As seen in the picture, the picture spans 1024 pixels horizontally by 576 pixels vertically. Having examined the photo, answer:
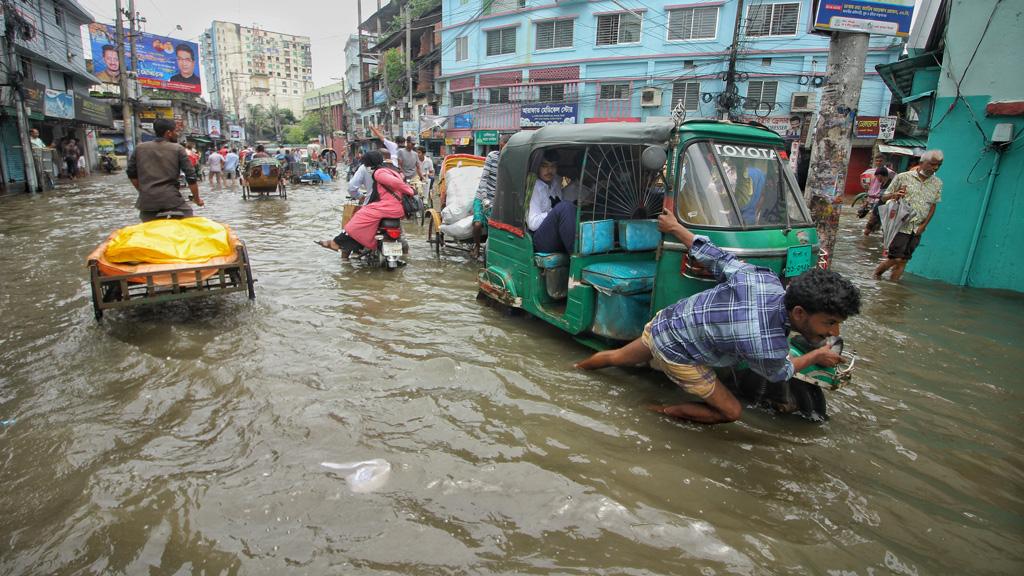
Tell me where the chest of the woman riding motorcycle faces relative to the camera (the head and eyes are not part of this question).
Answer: to the viewer's left

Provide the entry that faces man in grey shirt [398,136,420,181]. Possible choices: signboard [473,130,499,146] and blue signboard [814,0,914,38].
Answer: the signboard

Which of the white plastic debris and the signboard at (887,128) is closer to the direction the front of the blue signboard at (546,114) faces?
the white plastic debris

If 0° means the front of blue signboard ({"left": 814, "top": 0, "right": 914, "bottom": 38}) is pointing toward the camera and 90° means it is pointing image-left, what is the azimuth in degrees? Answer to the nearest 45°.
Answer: approximately 0°

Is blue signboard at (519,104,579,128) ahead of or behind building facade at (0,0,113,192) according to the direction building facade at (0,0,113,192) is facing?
ahead

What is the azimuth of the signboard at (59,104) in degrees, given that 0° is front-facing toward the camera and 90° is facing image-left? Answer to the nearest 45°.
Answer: approximately 315°

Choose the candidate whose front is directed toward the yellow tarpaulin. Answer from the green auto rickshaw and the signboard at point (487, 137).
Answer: the signboard

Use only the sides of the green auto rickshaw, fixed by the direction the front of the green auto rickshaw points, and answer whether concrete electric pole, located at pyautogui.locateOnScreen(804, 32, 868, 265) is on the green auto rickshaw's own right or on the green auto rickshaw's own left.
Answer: on the green auto rickshaw's own left

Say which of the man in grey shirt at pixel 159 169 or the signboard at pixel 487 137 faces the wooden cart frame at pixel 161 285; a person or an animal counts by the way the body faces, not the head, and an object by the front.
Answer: the signboard

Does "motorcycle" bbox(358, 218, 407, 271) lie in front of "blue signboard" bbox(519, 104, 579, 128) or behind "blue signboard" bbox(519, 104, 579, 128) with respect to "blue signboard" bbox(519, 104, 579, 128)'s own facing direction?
in front

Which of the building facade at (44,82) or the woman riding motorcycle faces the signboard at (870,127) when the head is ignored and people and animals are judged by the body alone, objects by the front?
the building facade

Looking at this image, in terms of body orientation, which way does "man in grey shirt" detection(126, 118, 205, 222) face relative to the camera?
away from the camera

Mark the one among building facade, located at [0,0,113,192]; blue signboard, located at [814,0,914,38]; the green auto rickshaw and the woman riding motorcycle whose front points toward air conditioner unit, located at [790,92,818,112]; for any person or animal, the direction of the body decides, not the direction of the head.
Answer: the building facade

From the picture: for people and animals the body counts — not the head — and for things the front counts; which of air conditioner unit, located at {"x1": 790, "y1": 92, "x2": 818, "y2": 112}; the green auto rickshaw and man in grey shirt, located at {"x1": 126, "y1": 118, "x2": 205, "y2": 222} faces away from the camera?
the man in grey shirt
